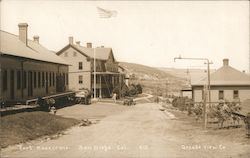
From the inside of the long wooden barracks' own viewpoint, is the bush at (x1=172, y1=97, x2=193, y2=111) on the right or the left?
on its left

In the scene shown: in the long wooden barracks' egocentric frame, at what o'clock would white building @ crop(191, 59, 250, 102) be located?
The white building is roughly at 10 o'clock from the long wooden barracks.
